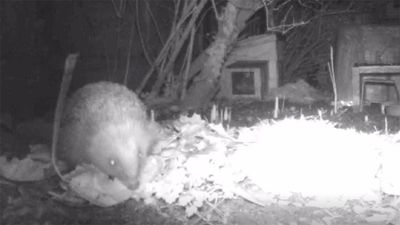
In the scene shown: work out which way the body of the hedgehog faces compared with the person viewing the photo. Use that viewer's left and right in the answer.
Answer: facing the viewer and to the right of the viewer

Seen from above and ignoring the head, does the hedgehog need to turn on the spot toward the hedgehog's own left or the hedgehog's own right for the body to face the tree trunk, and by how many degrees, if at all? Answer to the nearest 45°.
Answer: approximately 90° to the hedgehog's own left
